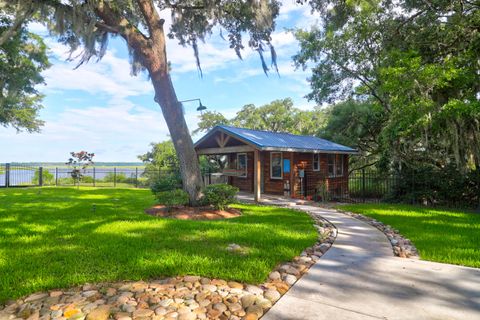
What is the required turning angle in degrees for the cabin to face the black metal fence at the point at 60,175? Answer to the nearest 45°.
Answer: approximately 45° to its right

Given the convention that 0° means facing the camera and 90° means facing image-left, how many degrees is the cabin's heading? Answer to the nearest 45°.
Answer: approximately 45°

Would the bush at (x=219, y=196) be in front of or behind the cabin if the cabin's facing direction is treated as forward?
in front

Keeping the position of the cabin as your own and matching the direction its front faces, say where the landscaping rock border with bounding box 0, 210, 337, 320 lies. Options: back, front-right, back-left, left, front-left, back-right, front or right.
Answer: front-left

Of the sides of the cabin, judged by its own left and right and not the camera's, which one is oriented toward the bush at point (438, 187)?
left

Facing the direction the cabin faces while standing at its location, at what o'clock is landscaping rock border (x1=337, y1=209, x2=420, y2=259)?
The landscaping rock border is roughly at 10 o'clock from the cabin.

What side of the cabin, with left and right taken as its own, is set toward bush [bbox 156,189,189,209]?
front
